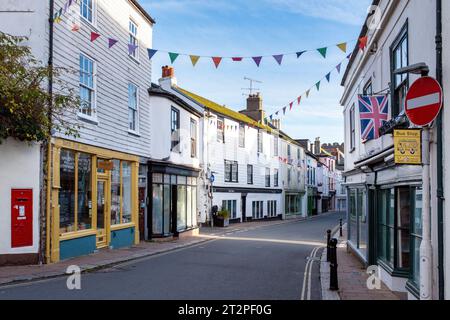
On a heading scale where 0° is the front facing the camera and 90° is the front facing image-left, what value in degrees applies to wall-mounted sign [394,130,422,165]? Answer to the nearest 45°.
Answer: approximately 0°

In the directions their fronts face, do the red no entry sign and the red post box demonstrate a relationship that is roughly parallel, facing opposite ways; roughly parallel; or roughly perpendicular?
roughly perpendicular

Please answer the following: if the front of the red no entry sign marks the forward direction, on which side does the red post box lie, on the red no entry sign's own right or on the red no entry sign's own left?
on the red no entry sign's own right

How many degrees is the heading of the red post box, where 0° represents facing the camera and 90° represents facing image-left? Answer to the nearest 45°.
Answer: approximately 0°

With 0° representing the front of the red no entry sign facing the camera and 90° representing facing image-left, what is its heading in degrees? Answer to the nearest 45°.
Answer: approximately 45°
